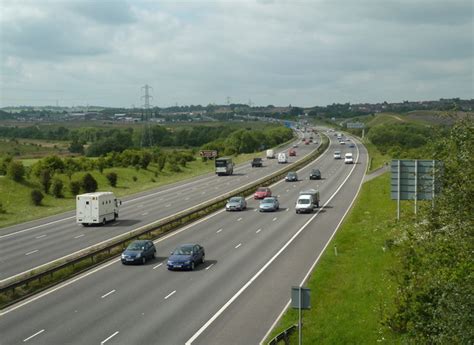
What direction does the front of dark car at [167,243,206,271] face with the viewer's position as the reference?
facing the viewer and to the left of the viewer

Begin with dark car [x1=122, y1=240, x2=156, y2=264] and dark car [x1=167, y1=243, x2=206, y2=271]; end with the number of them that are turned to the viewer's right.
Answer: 0

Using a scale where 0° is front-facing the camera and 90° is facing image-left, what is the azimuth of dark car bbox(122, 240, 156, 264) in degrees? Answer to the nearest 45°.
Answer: approximately 45°

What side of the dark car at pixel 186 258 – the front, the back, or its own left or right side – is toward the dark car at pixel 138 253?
right

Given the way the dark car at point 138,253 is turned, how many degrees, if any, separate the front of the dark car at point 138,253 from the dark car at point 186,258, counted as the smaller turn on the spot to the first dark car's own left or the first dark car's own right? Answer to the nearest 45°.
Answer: approximately 90° to the first dark car's own left
